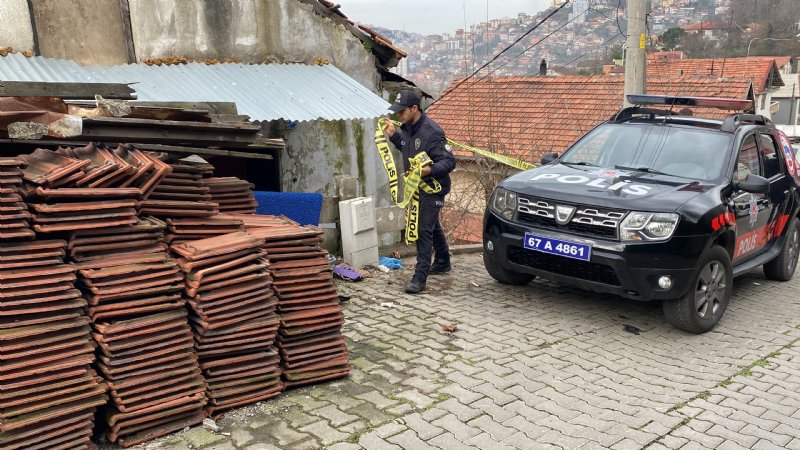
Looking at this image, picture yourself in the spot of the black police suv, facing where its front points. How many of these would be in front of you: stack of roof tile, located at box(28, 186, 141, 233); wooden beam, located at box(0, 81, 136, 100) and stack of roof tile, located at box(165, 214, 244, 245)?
3

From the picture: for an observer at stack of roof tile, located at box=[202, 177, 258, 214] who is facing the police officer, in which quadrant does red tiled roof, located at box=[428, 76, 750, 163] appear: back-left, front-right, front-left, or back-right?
front-left

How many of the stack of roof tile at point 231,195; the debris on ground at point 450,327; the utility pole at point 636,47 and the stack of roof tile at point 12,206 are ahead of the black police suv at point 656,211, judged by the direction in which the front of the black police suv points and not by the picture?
3

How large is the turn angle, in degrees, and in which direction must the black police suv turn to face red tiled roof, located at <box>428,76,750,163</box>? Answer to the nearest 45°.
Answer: approximately 135° to its right

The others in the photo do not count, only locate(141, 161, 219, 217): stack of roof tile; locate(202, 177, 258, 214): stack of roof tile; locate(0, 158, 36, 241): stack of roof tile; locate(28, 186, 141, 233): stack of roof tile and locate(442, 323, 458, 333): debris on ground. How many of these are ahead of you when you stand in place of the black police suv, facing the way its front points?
5

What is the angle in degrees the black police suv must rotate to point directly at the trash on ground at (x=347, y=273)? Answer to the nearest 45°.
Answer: approximately 45° to its right

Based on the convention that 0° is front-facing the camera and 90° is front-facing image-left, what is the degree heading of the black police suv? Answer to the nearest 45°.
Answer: approximately 45°

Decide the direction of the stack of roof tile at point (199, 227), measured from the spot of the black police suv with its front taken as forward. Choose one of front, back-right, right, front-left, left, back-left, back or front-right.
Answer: front

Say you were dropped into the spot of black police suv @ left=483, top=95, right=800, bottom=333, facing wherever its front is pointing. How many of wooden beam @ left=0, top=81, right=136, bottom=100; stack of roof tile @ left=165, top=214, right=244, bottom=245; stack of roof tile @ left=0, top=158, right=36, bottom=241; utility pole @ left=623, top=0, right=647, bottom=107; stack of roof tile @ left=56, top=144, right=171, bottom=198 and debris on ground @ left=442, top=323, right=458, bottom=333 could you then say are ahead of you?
5

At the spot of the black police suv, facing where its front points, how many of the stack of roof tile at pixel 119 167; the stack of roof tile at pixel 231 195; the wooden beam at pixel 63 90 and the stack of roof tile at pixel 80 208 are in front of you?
4

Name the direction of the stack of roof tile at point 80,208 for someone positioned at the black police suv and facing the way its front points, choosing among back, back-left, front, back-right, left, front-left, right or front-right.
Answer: front

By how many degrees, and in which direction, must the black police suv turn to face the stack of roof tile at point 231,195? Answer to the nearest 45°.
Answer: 0° — it already faces it

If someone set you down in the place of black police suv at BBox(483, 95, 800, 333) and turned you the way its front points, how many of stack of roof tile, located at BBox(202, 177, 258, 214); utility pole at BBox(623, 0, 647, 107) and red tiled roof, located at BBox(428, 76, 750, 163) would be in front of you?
1

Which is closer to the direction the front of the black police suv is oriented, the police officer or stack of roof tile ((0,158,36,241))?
the stack of roof tile

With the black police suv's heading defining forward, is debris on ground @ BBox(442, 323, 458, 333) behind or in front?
in front

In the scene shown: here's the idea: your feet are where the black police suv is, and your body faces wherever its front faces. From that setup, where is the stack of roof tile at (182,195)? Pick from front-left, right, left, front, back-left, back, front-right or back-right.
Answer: front

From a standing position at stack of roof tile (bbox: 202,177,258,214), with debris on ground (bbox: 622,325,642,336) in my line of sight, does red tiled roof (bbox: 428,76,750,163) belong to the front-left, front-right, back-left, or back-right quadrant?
front-left

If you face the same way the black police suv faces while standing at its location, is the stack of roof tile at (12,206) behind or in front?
in front

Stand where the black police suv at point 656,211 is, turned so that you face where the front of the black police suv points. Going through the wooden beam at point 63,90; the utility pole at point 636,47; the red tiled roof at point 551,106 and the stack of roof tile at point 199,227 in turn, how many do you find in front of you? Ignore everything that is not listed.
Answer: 2

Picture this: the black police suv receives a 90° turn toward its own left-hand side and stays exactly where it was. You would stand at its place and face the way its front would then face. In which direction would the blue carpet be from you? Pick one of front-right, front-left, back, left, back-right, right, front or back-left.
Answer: back-right
